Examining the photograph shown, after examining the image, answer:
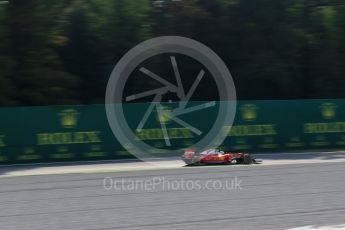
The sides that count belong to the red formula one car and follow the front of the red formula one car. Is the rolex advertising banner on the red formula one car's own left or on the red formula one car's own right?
on the red formula one car's own left

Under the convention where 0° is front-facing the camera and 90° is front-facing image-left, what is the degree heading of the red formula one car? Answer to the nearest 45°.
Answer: approximately 270°
